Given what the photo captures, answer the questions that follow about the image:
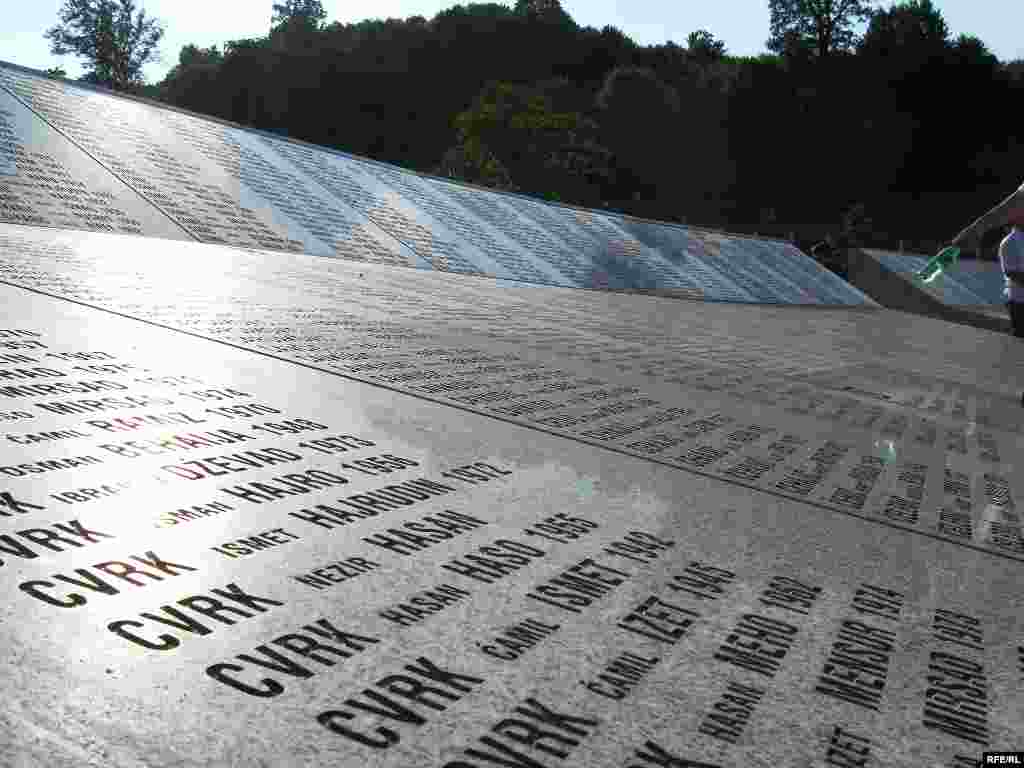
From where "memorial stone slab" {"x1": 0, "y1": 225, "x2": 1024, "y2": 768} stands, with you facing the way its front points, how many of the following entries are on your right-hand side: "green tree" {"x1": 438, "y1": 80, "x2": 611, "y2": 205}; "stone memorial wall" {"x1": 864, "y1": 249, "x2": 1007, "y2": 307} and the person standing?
0

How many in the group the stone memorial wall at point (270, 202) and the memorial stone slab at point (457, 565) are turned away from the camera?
0

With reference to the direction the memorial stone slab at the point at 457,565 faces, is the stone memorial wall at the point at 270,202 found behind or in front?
behind

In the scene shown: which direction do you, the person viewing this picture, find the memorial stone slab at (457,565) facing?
facing the viewer and to the right of the viewer

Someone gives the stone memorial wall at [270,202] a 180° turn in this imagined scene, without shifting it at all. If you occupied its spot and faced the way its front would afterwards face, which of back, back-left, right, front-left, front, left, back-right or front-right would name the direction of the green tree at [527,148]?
front-right

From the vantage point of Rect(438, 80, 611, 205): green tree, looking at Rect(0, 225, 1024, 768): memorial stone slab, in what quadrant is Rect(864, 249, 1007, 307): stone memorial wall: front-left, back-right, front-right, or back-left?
front-left

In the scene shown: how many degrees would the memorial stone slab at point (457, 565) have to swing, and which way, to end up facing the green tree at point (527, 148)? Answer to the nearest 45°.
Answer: approximately 135° to its left

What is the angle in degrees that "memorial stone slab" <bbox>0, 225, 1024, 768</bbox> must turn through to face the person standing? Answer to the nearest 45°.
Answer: approximately 90° to its left

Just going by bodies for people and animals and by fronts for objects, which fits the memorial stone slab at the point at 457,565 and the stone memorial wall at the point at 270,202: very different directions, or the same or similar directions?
same or similar directions

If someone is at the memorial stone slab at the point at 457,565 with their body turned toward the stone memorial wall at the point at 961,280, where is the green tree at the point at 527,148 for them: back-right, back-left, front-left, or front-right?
front-left

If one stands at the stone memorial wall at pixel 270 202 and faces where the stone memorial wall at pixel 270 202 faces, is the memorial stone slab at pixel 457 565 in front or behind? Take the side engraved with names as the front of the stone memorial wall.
in front

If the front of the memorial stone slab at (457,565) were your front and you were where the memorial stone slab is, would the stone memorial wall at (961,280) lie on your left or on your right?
on your left

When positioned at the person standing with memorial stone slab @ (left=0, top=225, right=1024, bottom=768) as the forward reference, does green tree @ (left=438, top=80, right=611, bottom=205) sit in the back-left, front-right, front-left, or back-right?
back-right
